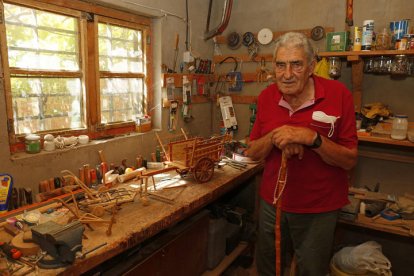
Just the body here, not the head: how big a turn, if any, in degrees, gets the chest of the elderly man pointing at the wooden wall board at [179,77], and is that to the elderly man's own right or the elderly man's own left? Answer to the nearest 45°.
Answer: approximately 90° to the elderly man's own right

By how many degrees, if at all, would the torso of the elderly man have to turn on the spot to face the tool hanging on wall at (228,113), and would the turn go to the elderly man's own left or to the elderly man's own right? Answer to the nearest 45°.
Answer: approximately 90° to the elderly man's own right

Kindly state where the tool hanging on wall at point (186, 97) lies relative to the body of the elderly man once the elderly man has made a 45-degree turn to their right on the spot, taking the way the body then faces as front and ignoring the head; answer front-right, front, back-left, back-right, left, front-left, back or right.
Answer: front-right

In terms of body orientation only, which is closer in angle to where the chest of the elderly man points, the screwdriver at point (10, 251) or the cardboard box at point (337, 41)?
the screwdriver

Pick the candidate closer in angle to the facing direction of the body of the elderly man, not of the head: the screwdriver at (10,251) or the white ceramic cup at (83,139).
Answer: the screwdriver

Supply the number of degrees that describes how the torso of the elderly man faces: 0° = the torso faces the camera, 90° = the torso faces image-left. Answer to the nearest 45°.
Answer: approximately 45°

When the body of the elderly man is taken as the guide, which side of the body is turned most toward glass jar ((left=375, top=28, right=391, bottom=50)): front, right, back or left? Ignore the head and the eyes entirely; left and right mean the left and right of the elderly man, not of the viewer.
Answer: back

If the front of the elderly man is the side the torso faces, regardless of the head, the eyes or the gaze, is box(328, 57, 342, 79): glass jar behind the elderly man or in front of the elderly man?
behind

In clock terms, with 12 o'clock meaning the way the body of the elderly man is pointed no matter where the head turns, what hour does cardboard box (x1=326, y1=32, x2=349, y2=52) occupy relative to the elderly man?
The cardboard box is roughly at 5 o'clock from the elderly man.

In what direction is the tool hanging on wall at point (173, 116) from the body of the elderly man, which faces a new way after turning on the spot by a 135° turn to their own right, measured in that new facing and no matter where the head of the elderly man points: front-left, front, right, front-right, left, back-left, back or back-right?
front-left
